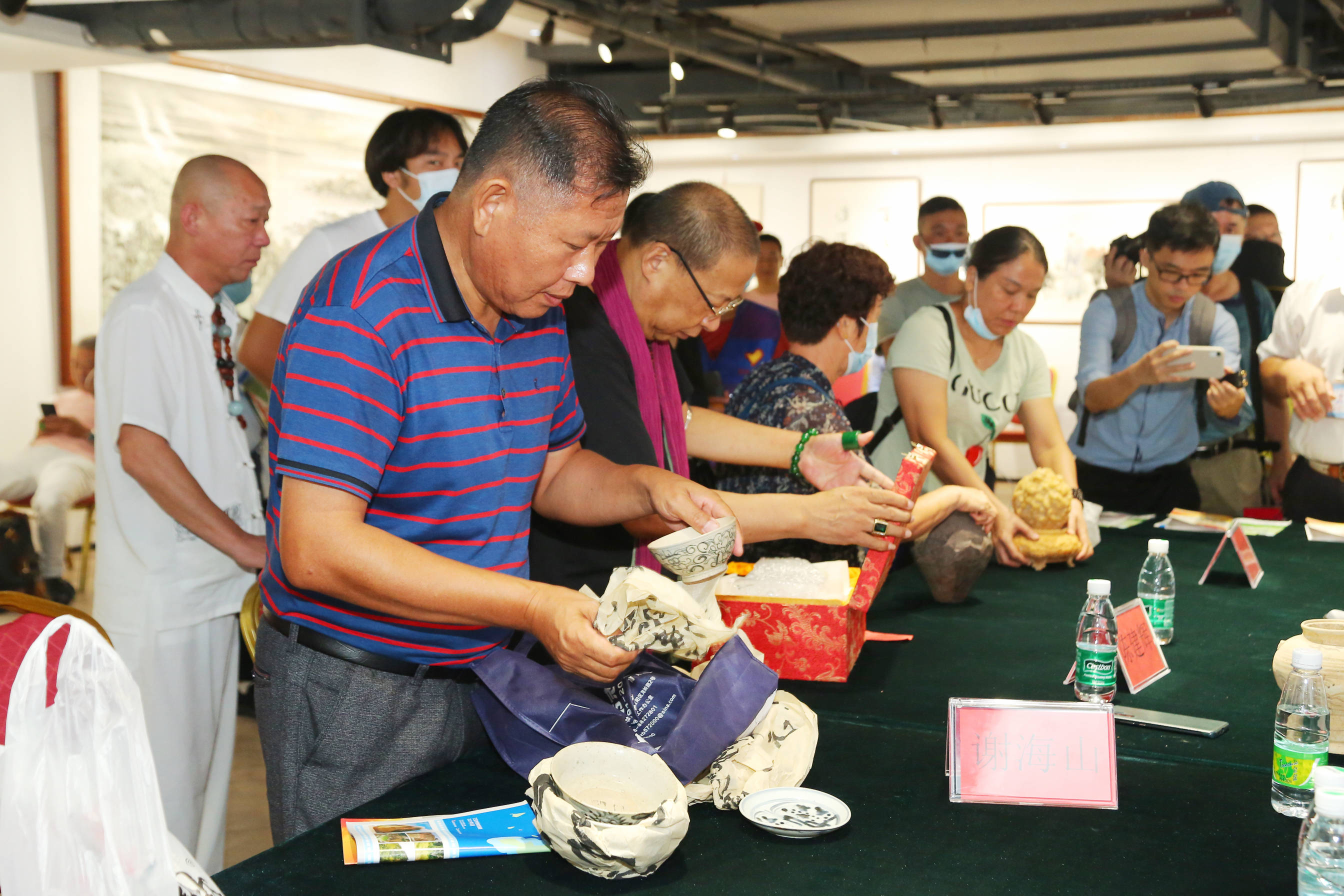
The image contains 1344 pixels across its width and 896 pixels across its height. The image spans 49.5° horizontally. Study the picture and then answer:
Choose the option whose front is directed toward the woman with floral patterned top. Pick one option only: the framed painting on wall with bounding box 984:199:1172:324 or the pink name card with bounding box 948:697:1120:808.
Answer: the framed painting on wall

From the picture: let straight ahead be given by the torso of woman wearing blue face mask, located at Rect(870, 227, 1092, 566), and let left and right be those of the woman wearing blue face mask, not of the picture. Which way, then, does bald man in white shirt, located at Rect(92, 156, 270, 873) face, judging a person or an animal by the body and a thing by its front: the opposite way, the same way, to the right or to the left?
to the left

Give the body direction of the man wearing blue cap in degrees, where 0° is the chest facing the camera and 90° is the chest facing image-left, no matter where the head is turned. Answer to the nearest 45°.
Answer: approximately 0°

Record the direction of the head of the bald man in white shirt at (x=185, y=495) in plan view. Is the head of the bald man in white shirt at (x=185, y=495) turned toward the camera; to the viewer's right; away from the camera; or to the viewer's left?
to the viewer's right

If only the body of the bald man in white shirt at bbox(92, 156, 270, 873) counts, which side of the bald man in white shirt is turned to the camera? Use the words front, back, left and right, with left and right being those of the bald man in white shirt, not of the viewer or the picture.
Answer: right

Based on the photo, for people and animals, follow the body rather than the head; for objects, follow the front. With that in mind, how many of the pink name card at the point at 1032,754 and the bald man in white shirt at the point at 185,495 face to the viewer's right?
1

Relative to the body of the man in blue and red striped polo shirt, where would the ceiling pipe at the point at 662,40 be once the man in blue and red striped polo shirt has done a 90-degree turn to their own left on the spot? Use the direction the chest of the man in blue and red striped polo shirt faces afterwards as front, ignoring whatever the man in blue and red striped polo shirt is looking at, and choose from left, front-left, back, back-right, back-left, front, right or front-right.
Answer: front-left

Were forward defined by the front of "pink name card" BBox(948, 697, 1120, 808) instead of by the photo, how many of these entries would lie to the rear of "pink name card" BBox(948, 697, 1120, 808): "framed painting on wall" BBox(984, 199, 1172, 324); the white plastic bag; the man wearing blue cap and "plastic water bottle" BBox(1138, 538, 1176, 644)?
3

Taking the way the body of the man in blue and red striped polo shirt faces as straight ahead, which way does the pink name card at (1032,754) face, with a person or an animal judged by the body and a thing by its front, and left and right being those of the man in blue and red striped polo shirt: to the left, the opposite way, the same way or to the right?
to the right

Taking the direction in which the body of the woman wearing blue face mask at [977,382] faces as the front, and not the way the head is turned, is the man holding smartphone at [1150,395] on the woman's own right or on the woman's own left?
on the woman's own left

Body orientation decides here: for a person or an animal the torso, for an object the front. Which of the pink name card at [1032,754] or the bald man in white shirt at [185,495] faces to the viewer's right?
the bald man in white shirt

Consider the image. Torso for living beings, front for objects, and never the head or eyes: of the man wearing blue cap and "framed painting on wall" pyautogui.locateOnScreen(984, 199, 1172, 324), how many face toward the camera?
2
